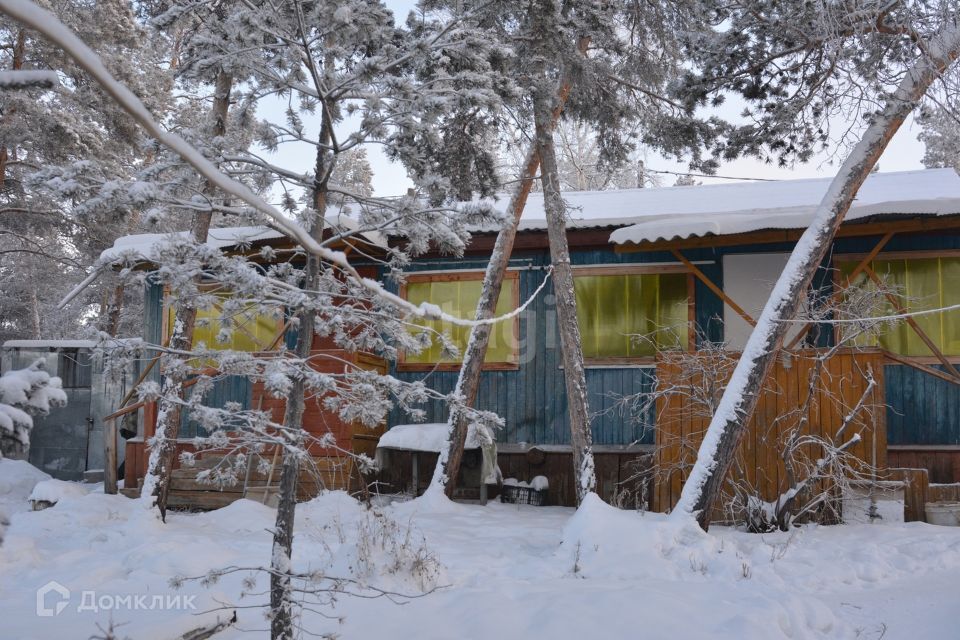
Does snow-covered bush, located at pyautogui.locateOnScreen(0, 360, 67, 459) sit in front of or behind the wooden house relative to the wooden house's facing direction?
in front

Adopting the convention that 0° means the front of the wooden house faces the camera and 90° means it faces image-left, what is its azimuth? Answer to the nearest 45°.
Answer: approximately 0°

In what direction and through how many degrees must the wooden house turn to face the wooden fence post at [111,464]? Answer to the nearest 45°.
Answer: approximately 90° to its right

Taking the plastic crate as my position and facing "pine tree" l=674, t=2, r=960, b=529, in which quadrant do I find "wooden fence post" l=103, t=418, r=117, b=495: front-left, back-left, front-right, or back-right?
back-right

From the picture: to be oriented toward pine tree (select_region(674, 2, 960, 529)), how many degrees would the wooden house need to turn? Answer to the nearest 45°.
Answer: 0° — it already faces it

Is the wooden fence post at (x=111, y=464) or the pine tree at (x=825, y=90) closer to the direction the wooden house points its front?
the pine tree
